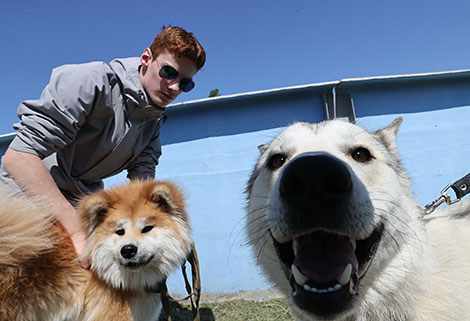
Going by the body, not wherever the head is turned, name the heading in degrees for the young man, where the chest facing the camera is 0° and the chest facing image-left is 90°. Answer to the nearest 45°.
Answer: approximately 315°
